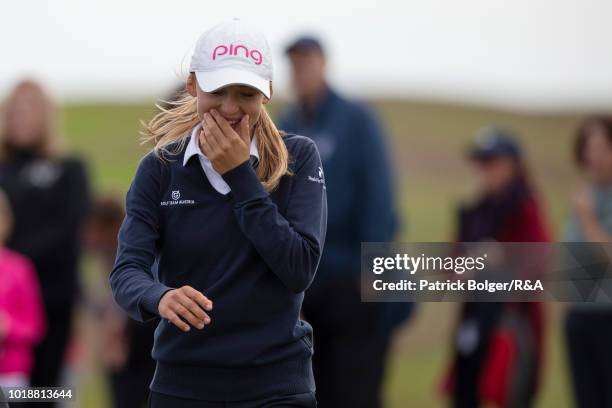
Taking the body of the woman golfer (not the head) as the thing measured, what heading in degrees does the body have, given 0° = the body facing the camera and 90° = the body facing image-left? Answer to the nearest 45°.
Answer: approximately 0°

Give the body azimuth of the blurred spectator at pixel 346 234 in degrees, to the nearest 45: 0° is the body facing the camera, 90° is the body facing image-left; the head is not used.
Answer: approximately 45°

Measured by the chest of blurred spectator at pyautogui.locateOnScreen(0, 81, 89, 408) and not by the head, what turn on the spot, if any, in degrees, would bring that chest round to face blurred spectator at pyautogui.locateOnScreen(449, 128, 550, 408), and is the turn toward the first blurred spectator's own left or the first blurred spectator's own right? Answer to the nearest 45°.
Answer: approximately 90° to the first blurred spectator's own left

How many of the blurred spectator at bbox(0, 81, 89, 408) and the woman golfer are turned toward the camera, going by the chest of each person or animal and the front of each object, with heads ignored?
2

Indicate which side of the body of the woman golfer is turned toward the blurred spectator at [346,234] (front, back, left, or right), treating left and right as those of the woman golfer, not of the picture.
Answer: back

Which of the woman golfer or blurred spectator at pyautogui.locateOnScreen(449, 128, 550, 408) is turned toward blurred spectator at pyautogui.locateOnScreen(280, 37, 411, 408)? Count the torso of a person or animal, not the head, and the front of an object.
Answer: blurred spectator at pyautogui.locateOnScreen(449, 128, 550, 408)

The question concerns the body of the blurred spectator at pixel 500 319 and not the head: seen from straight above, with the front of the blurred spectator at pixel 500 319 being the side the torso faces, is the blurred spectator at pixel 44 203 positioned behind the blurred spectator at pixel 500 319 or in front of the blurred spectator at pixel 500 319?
in front

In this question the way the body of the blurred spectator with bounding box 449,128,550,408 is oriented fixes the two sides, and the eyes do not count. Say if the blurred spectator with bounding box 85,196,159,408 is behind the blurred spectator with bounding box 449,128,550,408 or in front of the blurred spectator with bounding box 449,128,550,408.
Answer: in front

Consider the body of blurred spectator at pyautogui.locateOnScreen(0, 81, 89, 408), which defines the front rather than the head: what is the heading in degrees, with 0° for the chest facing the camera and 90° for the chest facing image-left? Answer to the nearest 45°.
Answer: approximately 0°

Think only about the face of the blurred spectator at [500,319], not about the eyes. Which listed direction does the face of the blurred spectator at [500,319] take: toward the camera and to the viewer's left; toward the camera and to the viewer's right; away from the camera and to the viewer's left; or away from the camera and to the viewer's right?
toward the camera and to the viewer's left

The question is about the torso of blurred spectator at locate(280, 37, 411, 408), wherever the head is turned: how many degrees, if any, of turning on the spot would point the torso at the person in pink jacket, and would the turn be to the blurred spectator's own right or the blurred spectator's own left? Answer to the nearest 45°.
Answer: approximately 45° to the blurred spectator's own right
